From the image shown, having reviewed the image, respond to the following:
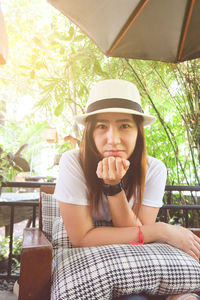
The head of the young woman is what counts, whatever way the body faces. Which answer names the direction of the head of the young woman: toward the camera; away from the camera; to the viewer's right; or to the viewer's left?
toward the camera

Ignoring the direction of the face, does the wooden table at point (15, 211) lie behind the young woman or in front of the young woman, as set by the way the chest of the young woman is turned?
behind

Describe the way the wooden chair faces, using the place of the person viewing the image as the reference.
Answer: facing the viewer

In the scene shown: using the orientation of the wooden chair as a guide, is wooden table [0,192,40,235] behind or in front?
behind
